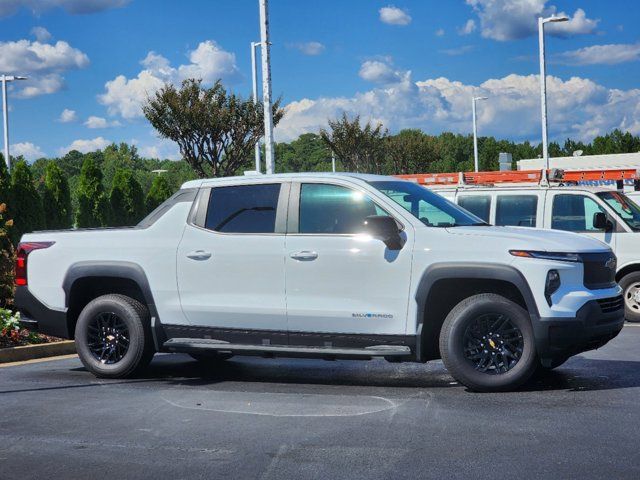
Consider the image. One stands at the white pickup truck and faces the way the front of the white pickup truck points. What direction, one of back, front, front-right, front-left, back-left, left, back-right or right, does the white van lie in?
front-left

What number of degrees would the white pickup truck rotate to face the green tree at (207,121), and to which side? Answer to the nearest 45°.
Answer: approximately 90° to its left

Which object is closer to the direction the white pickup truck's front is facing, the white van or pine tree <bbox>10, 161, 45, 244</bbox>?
the white van

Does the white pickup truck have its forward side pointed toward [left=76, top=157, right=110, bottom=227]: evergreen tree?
no

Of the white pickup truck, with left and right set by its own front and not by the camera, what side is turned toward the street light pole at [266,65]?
left

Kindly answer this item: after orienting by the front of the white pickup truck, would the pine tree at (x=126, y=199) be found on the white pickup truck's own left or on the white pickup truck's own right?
on the white pickup truck's own left

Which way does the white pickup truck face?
to the viewer's right

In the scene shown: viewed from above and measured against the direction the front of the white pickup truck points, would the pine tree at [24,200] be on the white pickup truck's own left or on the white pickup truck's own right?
on the white pickup truck's own left

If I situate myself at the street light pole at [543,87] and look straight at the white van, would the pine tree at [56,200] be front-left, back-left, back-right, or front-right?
front-right

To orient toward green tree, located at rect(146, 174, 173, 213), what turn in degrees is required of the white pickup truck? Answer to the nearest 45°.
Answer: approximately 90° to its left

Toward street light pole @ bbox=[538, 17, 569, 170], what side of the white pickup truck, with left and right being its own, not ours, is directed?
left

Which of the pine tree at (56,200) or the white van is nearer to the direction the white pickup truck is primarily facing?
the white van
